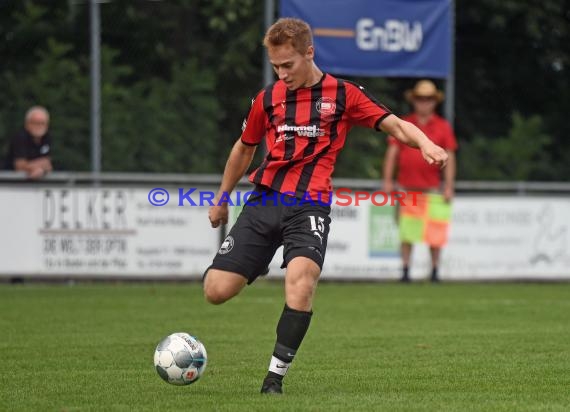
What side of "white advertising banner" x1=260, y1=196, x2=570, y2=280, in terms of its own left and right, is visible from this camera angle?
front

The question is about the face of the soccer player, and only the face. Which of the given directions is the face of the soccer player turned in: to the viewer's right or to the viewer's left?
to the viewer's left

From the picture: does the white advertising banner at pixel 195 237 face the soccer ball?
yes

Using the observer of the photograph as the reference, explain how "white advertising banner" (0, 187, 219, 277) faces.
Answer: facing the viewer

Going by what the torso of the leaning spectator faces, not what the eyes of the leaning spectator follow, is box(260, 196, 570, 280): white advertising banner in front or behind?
in front

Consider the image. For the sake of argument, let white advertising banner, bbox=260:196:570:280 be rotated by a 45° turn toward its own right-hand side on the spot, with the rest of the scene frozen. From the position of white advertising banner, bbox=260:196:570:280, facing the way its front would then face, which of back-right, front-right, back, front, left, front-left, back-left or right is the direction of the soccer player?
front-left

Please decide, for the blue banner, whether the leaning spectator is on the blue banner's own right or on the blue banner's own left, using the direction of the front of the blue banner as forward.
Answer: on the blue banner's own right

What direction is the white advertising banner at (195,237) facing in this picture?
toward the camera

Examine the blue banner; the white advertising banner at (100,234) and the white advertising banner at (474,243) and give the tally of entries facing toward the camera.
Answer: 3

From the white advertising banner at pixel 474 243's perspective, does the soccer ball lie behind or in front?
in front

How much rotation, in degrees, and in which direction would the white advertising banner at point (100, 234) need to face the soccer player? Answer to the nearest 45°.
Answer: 0° — it already faces them

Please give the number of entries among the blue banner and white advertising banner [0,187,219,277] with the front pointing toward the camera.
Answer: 2

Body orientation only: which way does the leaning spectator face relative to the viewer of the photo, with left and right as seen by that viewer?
facing the viewer and to the right of the viewer

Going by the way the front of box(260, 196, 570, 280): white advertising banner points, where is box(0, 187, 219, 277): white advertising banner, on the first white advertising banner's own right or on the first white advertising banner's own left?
on the first white advertising banner's own right
